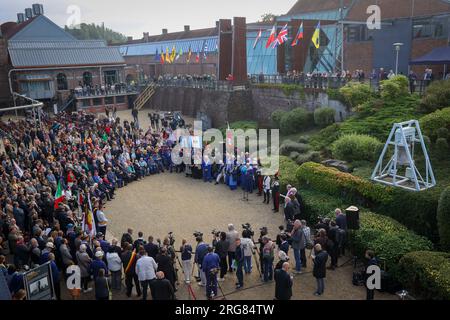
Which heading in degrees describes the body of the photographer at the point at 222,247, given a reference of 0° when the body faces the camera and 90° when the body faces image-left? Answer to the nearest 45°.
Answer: approximately 180°

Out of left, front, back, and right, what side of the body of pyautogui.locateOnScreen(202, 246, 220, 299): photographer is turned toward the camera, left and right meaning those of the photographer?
back

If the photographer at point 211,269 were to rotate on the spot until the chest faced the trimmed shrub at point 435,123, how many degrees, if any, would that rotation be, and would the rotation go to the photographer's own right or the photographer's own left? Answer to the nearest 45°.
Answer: approximately 45° to the photographer's own right

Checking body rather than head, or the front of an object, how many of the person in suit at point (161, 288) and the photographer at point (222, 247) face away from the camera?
2

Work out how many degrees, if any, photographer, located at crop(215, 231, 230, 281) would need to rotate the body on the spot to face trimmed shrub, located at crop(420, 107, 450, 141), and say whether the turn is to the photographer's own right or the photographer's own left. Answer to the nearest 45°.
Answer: approximately 45° to the photographer's own right

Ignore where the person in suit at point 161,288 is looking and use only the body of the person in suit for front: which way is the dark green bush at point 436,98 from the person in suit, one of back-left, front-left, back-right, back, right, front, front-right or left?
front-right

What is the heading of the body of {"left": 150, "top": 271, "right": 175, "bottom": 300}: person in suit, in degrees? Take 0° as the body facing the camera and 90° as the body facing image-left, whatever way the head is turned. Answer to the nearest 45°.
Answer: approximately 180°

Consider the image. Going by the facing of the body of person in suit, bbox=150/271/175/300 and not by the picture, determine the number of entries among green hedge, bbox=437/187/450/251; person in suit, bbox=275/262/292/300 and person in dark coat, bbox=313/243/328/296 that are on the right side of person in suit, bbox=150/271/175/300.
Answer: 3

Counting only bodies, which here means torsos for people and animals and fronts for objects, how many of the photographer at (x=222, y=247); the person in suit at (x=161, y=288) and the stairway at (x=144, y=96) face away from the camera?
2

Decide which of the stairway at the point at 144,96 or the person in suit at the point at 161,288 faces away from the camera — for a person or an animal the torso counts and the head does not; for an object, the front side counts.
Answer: the person in suit

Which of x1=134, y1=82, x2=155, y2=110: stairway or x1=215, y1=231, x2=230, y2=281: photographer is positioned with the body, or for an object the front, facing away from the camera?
the photographer

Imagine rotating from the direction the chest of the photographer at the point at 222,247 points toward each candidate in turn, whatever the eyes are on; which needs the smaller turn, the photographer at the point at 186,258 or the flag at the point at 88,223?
the flag

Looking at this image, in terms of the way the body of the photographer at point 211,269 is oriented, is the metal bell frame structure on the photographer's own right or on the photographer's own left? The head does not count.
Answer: on the photographer's own right

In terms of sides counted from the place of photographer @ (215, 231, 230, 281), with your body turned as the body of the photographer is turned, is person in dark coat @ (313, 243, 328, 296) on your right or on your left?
on your right

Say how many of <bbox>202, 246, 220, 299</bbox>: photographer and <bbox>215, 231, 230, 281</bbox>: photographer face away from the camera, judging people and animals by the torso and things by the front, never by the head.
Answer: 2
